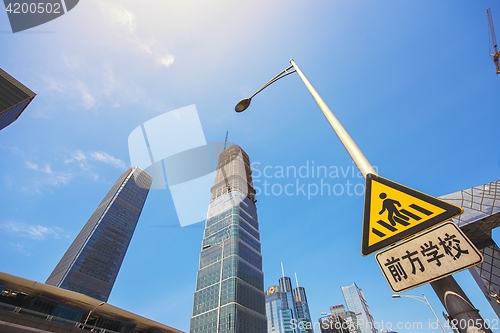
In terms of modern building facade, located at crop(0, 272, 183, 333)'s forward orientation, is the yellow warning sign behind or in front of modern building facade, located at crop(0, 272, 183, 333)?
in front

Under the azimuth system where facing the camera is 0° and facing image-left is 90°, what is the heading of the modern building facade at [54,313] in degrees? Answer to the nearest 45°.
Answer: approximately 315°
